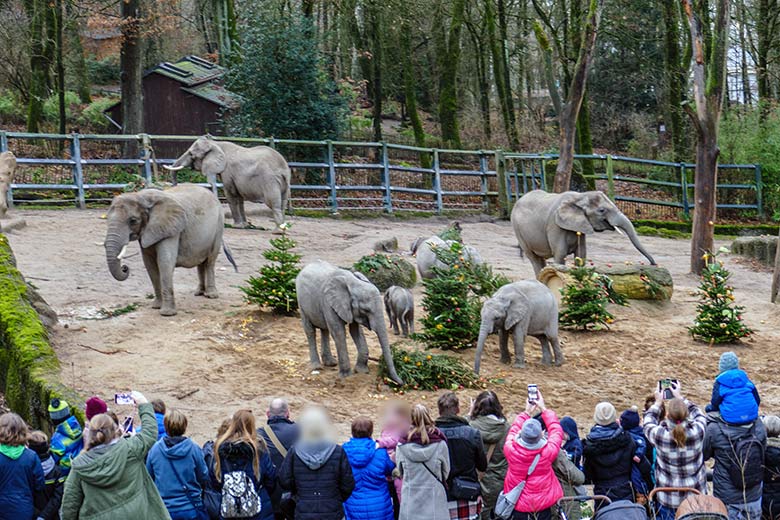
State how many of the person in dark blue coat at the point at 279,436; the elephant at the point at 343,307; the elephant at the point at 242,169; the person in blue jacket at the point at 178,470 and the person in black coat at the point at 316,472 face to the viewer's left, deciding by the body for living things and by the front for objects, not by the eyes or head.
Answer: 1

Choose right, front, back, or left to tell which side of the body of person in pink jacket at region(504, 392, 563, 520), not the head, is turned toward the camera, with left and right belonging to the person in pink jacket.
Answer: back

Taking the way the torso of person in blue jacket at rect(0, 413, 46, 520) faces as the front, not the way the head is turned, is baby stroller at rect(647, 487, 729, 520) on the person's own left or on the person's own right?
on the person's own right

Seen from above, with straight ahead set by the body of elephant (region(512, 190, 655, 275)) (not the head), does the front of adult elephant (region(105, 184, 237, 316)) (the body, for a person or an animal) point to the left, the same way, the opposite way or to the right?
to the right

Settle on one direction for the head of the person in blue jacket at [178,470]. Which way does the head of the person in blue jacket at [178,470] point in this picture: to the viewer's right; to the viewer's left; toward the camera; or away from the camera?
away from the camera

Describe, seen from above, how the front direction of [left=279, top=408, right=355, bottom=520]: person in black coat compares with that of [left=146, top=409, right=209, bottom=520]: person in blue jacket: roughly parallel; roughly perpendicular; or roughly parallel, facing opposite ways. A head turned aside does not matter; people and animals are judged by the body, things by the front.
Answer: roughly parallel

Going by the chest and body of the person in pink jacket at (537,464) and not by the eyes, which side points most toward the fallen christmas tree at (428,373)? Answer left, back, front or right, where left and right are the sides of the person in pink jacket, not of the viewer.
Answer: front

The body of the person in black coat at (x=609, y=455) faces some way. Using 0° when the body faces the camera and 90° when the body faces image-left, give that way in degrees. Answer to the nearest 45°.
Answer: approximately 180°

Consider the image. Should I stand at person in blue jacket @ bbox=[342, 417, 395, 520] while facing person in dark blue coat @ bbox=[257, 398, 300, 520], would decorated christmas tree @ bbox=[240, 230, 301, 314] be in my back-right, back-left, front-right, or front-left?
front-right

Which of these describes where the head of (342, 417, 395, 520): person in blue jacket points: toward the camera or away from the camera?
away from the camera

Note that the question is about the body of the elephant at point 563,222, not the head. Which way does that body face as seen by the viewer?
to the viewer's right

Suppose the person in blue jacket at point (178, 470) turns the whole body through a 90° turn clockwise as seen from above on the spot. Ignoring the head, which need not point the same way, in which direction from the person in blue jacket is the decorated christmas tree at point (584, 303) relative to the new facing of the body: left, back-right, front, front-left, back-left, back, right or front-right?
front-left

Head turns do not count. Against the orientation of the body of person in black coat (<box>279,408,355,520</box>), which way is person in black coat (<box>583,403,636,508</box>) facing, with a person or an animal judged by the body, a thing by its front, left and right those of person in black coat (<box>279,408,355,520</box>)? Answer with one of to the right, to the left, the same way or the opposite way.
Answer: the same way

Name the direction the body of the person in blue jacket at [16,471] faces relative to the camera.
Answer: away from the camera

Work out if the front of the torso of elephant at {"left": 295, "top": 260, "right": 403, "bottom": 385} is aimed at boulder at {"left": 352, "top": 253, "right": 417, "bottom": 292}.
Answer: no

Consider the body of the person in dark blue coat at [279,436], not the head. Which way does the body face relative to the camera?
away from the camera

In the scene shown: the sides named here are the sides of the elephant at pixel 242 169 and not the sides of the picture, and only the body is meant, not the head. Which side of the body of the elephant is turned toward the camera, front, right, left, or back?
left

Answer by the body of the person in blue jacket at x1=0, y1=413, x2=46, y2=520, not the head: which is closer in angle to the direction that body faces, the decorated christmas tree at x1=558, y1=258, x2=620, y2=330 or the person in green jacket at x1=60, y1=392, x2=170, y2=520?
the decorated christmas tree

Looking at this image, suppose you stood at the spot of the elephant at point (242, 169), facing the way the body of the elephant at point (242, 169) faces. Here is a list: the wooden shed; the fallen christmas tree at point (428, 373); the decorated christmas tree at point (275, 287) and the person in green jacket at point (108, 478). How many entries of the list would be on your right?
1

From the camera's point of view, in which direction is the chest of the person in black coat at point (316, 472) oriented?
away from the camera

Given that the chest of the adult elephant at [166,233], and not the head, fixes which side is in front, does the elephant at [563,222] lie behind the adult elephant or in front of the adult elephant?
behind

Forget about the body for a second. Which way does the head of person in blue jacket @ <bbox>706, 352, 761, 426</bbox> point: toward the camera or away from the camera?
away from the camera

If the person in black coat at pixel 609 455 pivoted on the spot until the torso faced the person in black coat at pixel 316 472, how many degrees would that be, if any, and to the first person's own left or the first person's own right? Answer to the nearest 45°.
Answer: approximately 135° to the first person's own left

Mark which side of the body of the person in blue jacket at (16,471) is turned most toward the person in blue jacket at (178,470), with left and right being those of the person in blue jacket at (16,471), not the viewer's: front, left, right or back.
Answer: right
